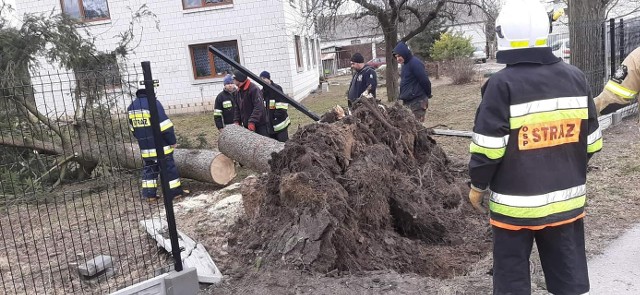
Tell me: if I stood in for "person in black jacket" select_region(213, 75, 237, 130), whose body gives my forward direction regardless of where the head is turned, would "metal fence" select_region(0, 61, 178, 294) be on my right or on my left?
on my right

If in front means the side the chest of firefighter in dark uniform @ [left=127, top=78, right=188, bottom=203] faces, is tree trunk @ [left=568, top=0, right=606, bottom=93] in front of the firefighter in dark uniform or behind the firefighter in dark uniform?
in front

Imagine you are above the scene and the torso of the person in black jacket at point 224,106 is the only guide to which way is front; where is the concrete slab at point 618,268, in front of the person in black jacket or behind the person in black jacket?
in front

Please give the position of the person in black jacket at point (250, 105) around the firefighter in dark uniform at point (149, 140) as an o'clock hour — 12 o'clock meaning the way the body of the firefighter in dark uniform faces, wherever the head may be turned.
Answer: The person in black jacket is roughly at 12 o'clock from the firefighter in dark uniform.

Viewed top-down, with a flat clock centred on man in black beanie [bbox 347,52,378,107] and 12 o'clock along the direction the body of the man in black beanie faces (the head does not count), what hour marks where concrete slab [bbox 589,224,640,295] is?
The concrete slab is roughly at 10 o'clock from the man in black beanie.

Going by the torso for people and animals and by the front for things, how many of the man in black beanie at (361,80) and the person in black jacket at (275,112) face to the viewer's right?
0

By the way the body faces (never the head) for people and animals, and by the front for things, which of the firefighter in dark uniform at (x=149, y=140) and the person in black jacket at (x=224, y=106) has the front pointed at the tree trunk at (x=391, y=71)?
the firefighter in dark uniform

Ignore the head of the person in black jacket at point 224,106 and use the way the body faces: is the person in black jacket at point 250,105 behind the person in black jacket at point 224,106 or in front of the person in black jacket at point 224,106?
in front

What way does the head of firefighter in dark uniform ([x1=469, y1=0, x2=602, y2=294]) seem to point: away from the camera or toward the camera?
away from the camera

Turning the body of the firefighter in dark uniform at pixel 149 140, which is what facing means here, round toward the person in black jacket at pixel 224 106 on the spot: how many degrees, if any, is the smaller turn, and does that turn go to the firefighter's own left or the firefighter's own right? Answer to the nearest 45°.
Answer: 0° — they already face them

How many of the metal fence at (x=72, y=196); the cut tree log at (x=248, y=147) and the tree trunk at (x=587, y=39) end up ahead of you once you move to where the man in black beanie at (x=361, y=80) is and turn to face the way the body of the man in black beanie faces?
2

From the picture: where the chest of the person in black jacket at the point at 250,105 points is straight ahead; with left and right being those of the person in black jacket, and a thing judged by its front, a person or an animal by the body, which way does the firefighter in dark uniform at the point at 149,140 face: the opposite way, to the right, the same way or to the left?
the opposite way

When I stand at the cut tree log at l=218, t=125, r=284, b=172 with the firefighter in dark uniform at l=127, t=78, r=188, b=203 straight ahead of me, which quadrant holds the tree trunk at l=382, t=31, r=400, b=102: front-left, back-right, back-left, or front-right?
back-right

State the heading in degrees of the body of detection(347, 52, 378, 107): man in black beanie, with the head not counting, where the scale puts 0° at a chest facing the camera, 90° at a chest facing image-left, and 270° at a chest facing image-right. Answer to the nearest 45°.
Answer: approximately 45°

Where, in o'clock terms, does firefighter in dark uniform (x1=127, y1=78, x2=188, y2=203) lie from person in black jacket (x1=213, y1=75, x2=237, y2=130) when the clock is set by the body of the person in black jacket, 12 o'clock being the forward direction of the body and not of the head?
The firefighter in dark uniform is roughly at 2 o'clock from the person in black jacket.

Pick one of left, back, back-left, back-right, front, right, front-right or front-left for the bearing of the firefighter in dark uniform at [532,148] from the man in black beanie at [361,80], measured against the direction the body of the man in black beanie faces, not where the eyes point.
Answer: front-left

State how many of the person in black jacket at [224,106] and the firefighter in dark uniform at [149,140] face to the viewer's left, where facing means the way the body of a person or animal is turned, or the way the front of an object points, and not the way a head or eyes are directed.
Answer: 0
